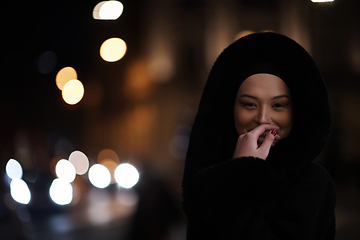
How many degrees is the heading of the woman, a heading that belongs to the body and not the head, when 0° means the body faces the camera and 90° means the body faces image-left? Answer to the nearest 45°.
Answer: approximately 0°
